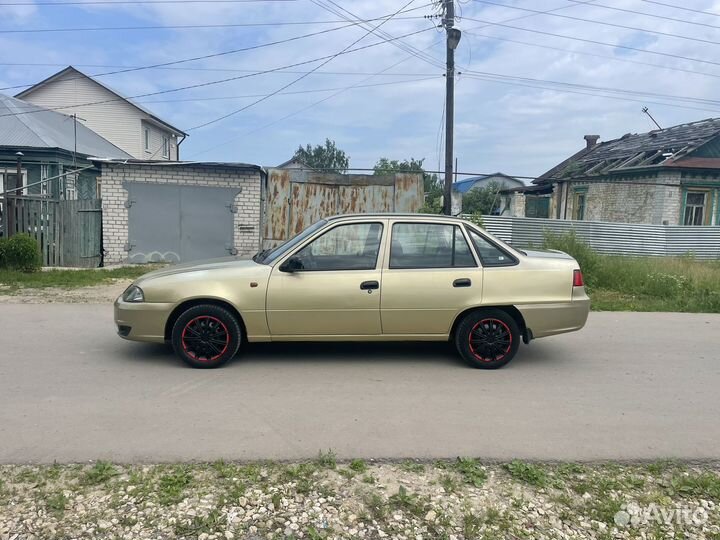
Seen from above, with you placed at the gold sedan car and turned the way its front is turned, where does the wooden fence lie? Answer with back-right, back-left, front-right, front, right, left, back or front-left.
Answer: front-right

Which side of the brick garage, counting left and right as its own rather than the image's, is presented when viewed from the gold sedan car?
front

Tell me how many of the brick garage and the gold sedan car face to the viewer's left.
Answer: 1

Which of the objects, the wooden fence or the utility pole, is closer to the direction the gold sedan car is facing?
the wooden fence

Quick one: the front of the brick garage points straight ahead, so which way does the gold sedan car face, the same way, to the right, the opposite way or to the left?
to the right

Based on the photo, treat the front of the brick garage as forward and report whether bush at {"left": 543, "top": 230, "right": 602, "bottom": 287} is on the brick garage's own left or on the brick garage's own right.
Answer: on the brick garage's own left

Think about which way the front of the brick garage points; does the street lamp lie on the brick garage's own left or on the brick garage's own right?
on the brick garage's own left

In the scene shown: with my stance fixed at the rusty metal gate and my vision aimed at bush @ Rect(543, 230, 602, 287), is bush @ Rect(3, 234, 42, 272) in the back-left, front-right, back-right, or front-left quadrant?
back-right

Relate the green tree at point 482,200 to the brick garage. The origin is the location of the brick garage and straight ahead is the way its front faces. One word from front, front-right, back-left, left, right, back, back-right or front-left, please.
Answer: back-left

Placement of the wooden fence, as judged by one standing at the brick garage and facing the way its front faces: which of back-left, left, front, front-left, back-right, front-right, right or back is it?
right

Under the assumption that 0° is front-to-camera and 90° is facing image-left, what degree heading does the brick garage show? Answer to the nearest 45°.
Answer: approximately 0°

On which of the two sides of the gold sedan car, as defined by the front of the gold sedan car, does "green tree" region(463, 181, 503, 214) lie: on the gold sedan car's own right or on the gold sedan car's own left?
on the gold sedan car's own right

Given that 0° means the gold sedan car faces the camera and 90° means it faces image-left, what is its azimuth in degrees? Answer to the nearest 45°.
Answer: approximately 90°
